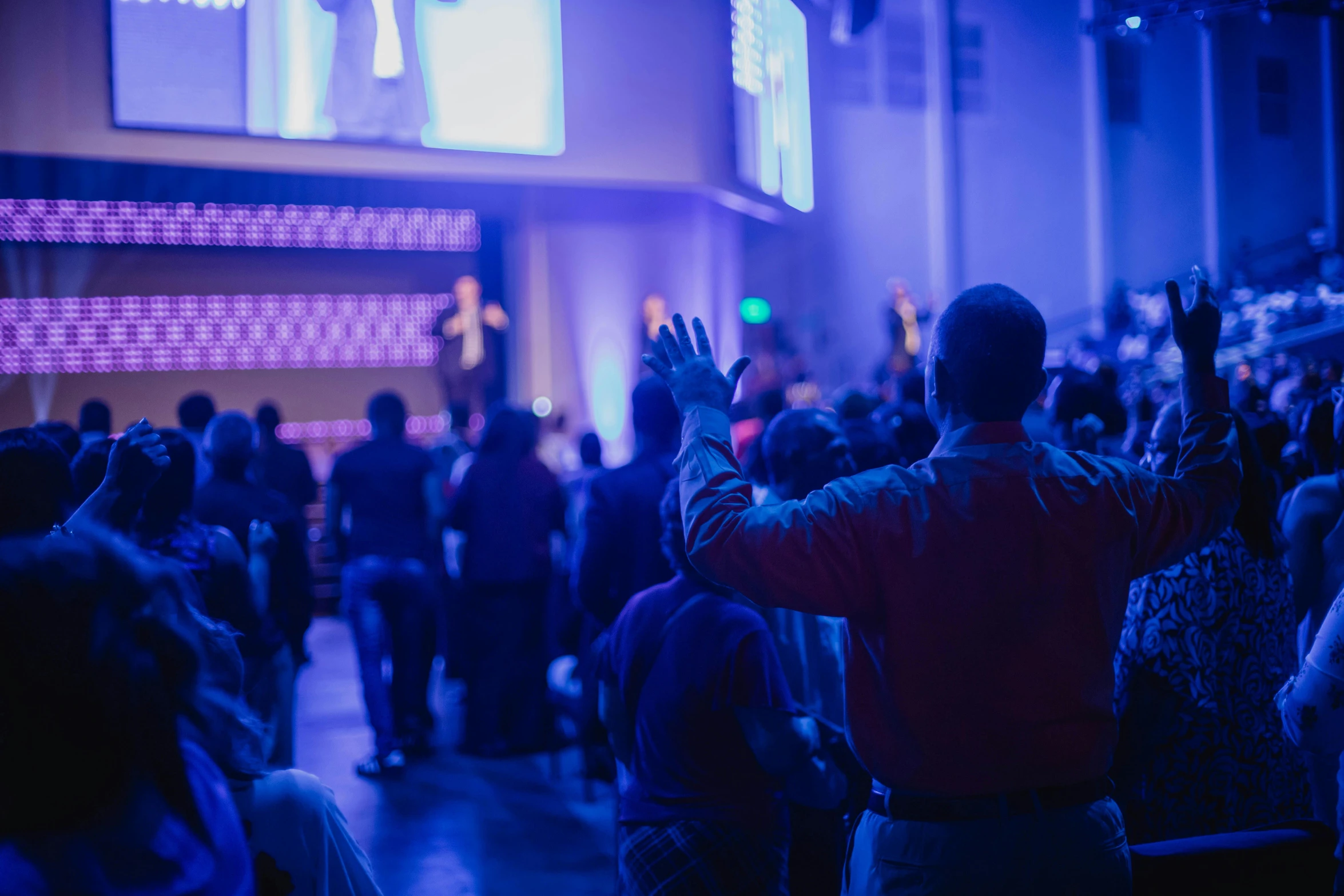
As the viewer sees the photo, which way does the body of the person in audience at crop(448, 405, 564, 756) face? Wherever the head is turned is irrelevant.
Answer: away from the camera

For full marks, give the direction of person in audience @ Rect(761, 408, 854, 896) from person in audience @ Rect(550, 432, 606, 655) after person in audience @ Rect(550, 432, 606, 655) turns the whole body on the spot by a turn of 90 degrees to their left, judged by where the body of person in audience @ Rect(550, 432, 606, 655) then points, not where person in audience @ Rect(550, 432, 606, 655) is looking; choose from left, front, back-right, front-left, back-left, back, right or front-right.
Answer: left

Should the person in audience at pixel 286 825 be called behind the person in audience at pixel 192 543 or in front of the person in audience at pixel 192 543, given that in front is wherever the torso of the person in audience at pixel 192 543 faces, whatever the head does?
behind

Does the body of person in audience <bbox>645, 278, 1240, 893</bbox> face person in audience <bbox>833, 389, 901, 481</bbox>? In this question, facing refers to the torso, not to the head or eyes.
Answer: yes

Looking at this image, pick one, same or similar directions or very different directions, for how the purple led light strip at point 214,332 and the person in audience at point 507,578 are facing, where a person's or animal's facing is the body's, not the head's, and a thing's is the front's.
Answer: very different directions

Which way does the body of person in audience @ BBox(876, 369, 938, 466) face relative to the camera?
away from the camera

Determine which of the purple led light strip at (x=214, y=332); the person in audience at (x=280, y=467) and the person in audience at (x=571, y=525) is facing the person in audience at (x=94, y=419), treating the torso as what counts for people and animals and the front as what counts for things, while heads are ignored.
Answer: the purple led light strip

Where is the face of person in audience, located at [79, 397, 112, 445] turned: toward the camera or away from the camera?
away from the camera

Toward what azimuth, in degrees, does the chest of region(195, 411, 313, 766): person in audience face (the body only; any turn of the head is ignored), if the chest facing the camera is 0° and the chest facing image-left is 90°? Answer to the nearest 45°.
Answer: approximately 180°

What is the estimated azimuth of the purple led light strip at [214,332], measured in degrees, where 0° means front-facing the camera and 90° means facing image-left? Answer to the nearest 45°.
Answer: approximately 0°

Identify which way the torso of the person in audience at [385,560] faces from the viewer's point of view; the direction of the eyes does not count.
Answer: away from the camera

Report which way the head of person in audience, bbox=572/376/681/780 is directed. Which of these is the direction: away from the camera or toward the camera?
away from the camera

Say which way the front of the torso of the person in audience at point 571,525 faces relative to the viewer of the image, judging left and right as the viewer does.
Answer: facing away from the viewer

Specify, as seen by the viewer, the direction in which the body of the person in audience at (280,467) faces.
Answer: away from the camera
